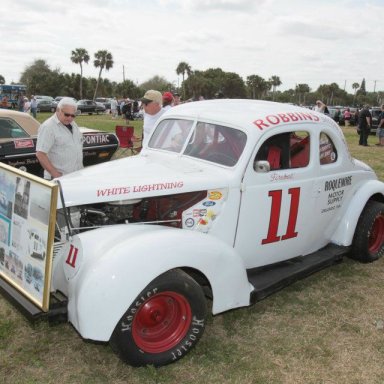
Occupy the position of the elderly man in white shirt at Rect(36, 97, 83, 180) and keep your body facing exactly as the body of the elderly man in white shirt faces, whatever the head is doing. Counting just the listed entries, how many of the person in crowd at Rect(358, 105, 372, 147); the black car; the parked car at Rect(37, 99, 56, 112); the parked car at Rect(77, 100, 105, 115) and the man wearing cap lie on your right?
0

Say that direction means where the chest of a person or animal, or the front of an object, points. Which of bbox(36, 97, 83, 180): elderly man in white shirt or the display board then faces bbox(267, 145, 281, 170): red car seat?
the elderly man in white shirt

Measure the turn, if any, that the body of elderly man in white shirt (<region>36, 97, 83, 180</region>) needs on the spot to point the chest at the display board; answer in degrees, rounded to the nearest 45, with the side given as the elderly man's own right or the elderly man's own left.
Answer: approximately 45° to the elderly man's own right

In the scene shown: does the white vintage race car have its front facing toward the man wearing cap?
no

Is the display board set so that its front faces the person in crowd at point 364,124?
no

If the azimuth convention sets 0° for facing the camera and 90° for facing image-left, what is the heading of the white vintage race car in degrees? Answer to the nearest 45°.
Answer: approximately 45°

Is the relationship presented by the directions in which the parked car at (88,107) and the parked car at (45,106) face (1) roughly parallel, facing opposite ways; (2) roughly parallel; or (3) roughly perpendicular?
roughly parallel

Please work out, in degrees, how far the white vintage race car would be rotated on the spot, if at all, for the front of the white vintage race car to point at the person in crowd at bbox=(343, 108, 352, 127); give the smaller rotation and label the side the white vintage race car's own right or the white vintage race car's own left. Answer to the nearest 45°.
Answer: approximately 135° to the white vintage race car's own right

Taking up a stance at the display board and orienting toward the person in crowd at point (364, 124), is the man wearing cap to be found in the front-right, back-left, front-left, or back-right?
front-left
